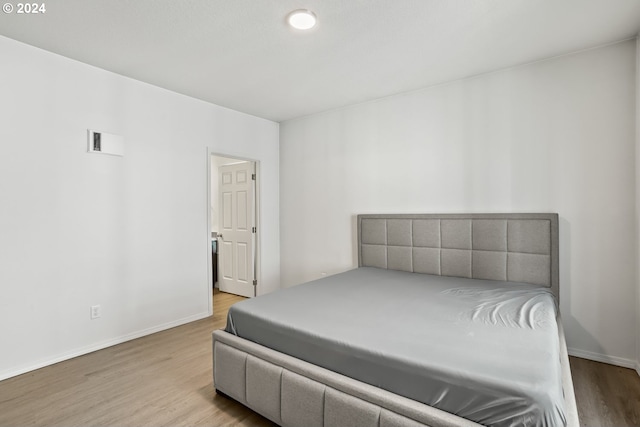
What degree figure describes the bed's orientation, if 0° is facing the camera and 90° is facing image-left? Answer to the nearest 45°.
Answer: approximately 45°

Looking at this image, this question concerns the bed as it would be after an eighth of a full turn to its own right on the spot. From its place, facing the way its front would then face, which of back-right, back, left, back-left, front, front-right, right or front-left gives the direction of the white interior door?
front-right
